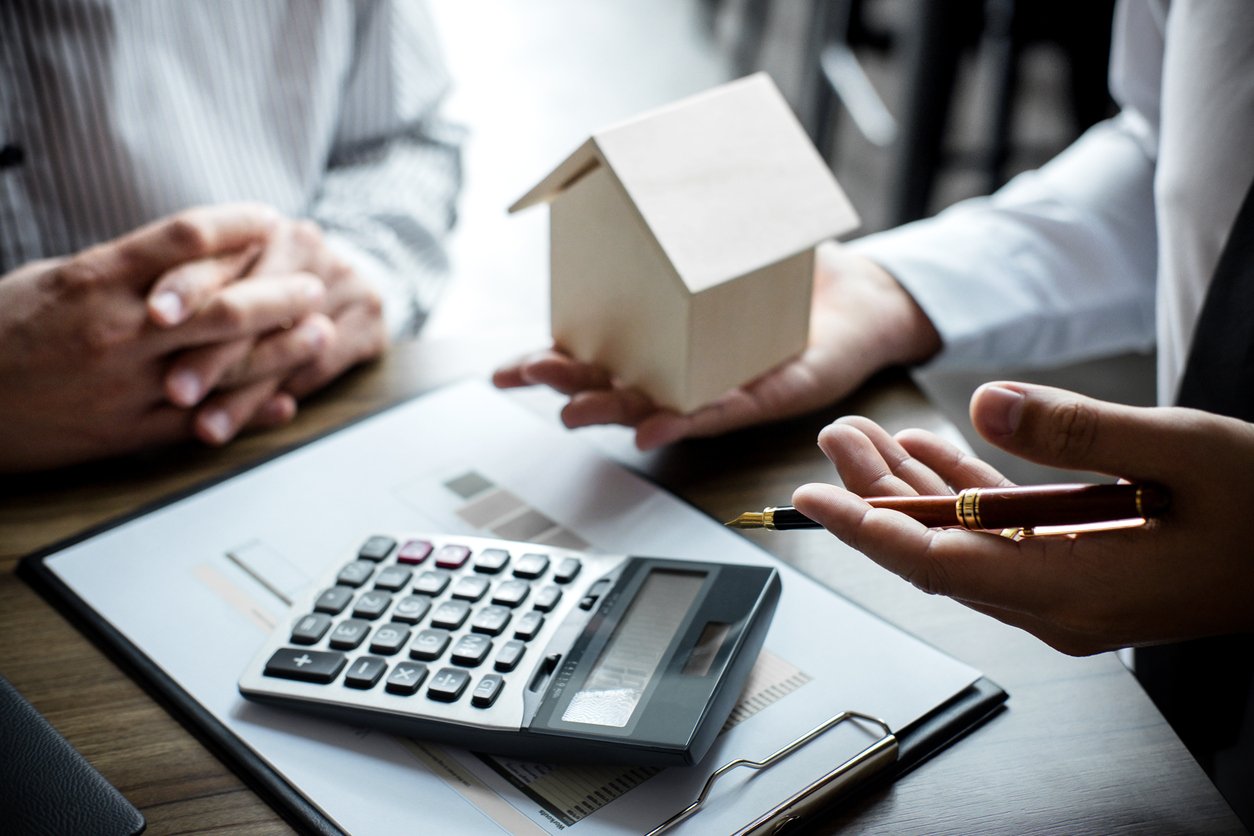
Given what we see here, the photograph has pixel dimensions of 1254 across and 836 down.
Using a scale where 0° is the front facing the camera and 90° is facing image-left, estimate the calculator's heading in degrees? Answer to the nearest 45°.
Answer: approximately 90°
